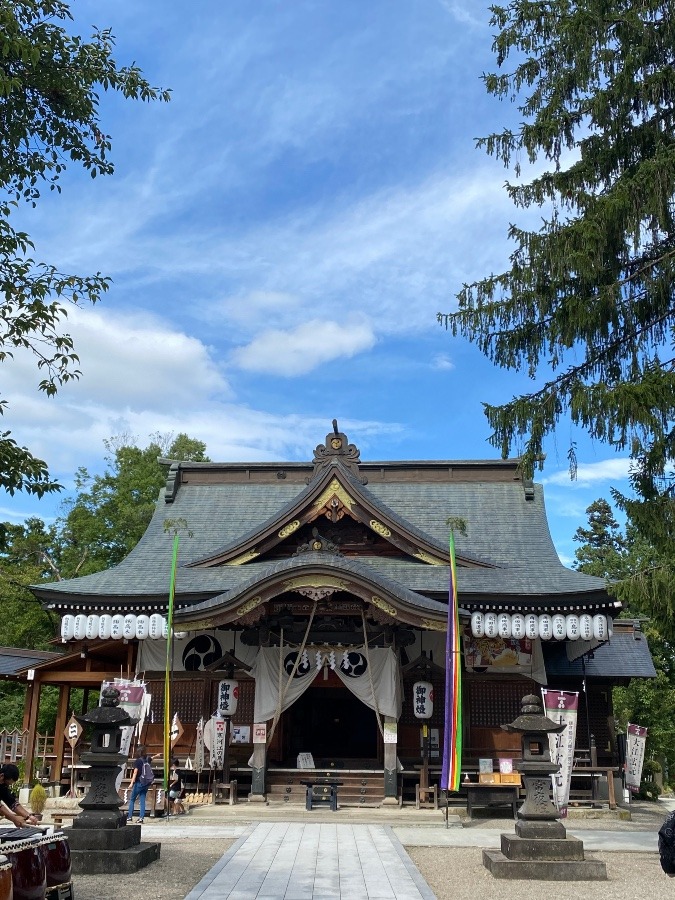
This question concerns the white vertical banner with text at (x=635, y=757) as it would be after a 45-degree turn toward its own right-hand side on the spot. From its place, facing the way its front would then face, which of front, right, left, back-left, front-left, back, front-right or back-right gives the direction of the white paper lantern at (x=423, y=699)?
front

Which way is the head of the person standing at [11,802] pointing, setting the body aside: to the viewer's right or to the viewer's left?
to the viewer's right

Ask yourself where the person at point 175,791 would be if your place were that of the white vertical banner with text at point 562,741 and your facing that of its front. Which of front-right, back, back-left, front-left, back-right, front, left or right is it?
right

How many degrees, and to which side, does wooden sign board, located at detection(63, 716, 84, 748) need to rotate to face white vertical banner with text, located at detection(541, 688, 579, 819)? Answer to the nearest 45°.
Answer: approximately 45° to its left

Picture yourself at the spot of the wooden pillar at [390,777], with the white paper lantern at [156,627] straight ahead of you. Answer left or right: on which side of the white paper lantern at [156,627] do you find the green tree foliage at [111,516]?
right

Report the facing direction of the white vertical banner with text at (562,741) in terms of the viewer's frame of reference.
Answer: facing the viewer

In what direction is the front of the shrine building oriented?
toward the camera

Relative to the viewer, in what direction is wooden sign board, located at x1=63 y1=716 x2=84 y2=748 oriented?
toward the camera
